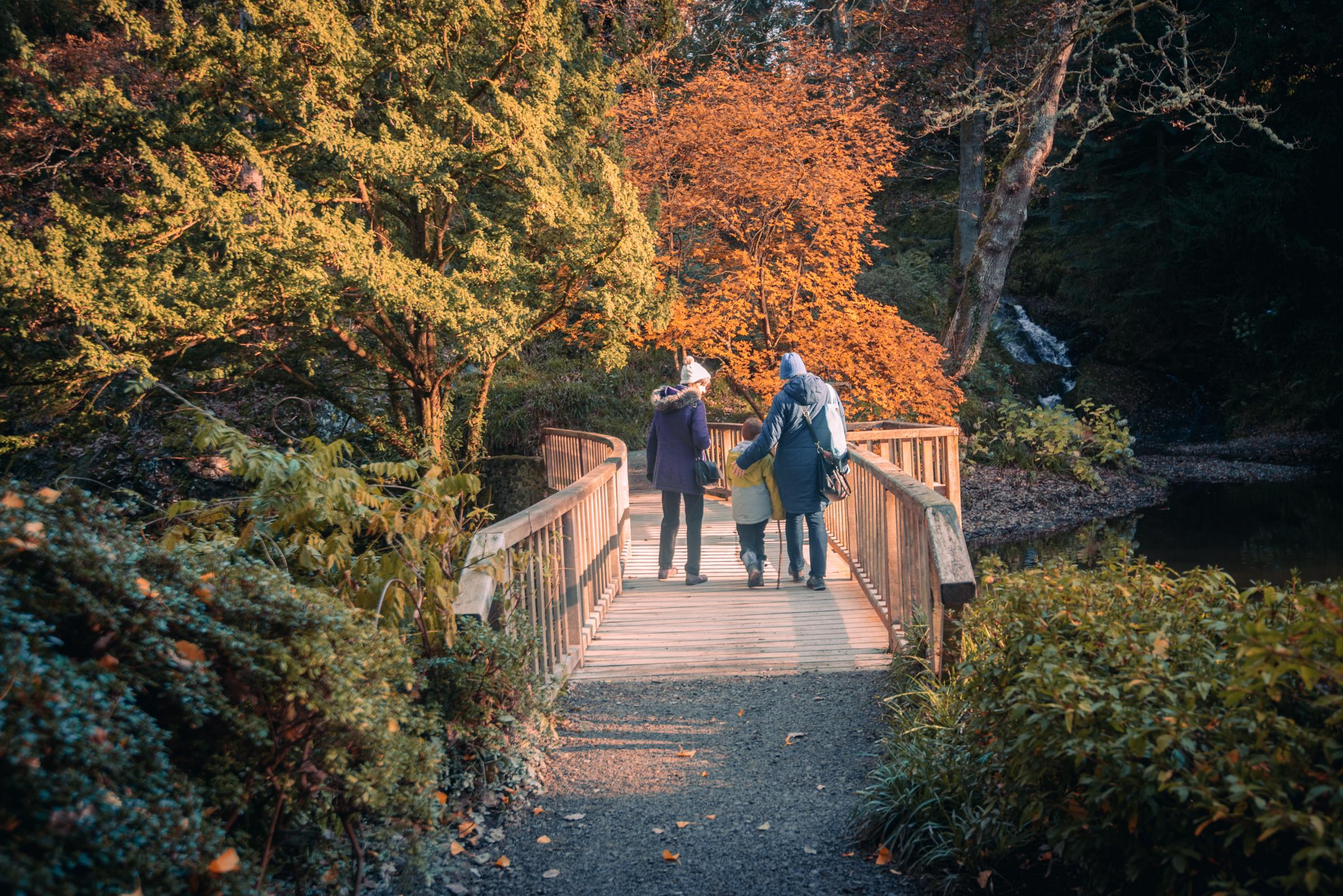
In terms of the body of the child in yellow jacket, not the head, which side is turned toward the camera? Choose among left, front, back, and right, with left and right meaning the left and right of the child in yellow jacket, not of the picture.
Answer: back

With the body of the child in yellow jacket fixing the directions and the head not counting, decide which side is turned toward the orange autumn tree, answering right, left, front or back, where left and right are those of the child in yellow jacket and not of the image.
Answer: front

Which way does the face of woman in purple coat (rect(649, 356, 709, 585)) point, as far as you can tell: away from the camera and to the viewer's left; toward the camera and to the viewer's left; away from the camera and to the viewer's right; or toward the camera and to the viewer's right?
away from the camera and to the viewer's right

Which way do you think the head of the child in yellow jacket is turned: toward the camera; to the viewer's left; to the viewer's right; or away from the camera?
away from the camera

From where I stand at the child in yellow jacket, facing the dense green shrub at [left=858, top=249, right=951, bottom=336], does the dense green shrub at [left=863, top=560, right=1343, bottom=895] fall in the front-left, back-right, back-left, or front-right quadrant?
back-right

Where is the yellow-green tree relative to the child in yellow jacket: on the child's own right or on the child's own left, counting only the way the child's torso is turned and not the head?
on the child's own left

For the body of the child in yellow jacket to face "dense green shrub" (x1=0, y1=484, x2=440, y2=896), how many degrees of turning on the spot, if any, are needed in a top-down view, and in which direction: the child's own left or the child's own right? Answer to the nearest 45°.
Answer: approximately 180°

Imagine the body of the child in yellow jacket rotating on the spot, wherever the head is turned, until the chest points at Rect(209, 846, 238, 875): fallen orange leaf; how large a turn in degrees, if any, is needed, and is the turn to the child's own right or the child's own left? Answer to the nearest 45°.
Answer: approximately 180°

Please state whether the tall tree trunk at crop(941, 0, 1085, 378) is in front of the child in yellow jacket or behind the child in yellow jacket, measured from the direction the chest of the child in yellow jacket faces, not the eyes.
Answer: in front
